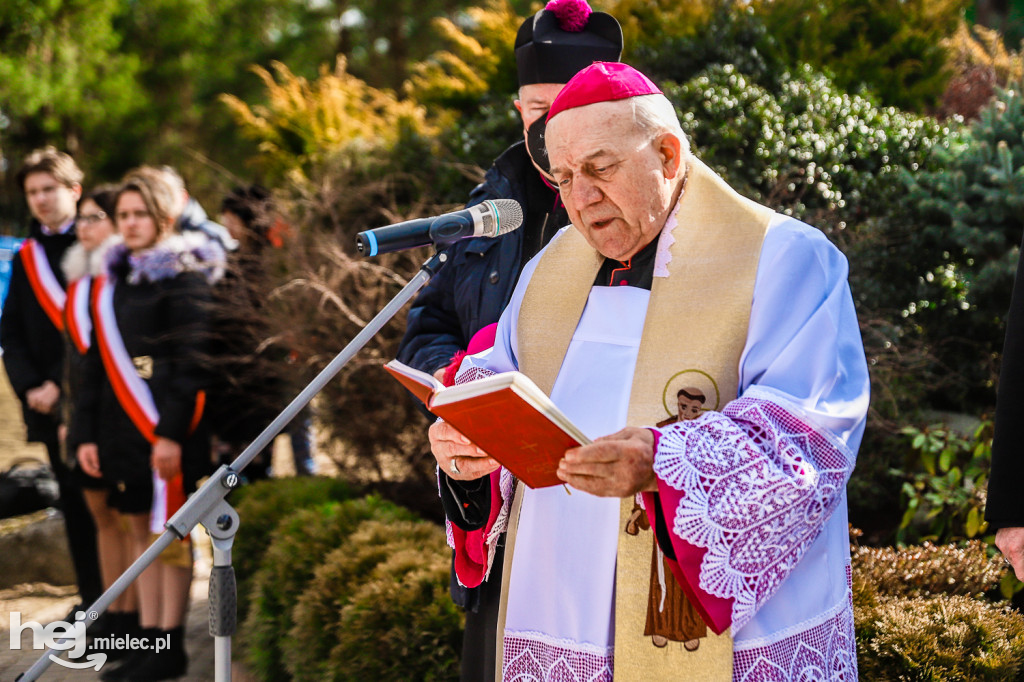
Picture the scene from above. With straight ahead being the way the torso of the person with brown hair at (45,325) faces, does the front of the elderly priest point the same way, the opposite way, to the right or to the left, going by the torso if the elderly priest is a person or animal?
to the right

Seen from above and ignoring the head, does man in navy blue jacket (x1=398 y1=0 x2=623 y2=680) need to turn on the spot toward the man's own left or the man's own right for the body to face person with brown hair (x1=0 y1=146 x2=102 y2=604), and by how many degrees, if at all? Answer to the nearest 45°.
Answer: approximately 135° to the man's own right

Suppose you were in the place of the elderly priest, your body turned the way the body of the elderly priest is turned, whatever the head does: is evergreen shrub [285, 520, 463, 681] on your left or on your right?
on your right

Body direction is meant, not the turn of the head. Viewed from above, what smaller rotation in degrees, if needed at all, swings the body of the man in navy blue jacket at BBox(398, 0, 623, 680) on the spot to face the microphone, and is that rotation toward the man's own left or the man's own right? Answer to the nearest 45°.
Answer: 0° — they already face it

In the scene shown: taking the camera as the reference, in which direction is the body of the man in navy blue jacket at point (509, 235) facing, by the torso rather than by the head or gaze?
toward the camera

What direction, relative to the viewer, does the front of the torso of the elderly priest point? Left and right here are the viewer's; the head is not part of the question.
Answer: facing the viewer and to the left of the viewer

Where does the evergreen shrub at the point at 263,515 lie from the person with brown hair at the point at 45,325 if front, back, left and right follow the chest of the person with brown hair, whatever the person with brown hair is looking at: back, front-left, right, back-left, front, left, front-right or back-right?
front-left

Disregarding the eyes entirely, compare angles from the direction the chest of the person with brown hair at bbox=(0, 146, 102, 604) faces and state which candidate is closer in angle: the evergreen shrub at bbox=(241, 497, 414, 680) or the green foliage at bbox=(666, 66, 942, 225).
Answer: the evergreen shrub

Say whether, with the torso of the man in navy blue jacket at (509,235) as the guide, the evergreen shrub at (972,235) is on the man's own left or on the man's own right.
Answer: on the man's own left
